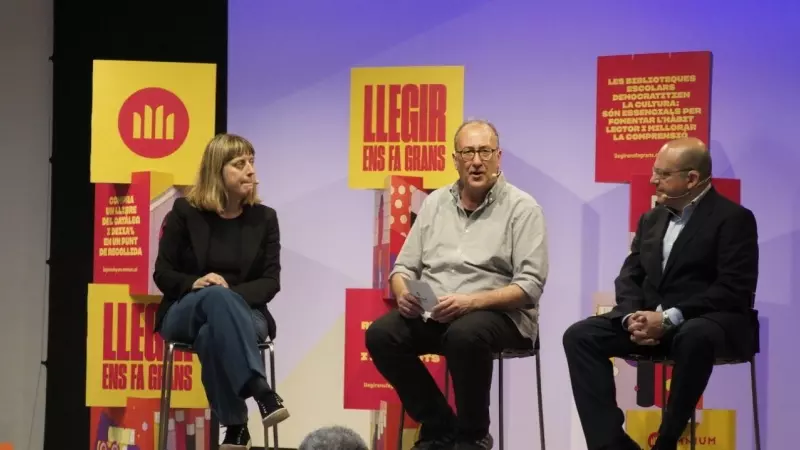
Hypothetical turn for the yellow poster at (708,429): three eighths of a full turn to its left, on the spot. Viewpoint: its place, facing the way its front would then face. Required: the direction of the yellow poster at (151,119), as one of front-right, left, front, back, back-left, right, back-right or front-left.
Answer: back-left

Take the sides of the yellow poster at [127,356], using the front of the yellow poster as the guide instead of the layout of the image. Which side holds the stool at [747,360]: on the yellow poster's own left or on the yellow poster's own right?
on the yellow poster's own left

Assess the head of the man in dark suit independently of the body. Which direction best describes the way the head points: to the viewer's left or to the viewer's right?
to the viewer's left

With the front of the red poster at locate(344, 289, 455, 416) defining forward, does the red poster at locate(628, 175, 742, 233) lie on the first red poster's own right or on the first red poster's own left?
on the first red poster's own left

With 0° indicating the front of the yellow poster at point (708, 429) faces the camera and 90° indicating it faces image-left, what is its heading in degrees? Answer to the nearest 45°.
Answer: approximately 0°

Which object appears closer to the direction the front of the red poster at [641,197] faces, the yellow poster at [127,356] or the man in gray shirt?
the man in gray shirt

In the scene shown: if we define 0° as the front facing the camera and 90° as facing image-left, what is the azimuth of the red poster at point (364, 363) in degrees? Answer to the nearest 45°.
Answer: approximately 0°

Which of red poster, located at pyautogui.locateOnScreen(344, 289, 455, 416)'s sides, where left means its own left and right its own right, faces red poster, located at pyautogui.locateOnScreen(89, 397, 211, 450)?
right
